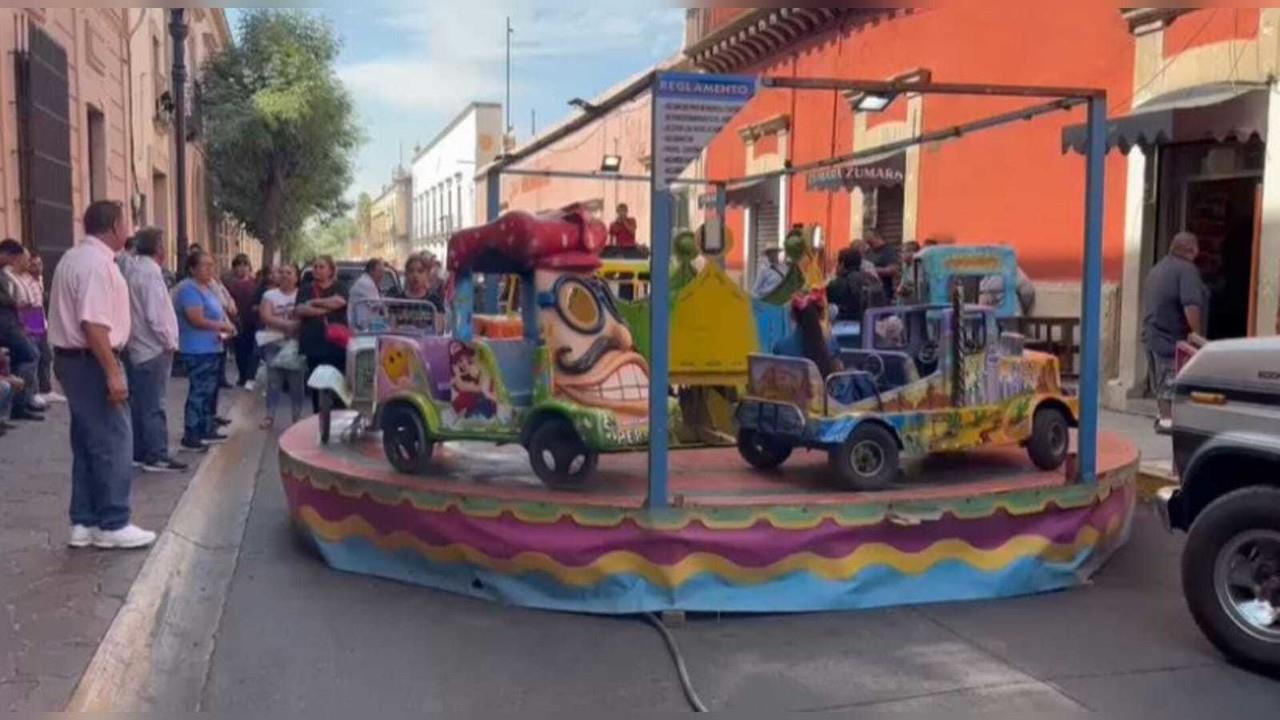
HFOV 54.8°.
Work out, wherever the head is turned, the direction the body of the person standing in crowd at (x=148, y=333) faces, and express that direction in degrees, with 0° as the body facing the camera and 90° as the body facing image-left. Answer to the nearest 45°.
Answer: approximately 270°

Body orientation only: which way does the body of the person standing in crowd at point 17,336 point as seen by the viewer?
to the viewer's right

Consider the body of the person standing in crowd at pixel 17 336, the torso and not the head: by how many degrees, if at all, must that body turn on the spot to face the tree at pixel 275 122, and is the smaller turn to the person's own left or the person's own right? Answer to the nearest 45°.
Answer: approximately 90° to the person's own left

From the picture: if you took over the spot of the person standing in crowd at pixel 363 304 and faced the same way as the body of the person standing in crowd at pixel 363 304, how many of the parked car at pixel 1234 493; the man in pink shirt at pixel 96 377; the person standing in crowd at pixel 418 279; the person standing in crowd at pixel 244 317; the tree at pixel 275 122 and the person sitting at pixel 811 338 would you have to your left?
3

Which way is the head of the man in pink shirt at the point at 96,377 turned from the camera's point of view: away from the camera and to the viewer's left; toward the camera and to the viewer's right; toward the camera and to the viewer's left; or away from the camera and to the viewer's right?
away from the camera and to the viewer's right

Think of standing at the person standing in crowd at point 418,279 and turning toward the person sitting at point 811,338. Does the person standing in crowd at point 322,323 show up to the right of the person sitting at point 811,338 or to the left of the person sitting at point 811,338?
right

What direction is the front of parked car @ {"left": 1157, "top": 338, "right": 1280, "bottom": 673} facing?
to the viewer's left

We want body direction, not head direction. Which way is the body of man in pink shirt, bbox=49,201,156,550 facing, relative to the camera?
to the viewer's right
